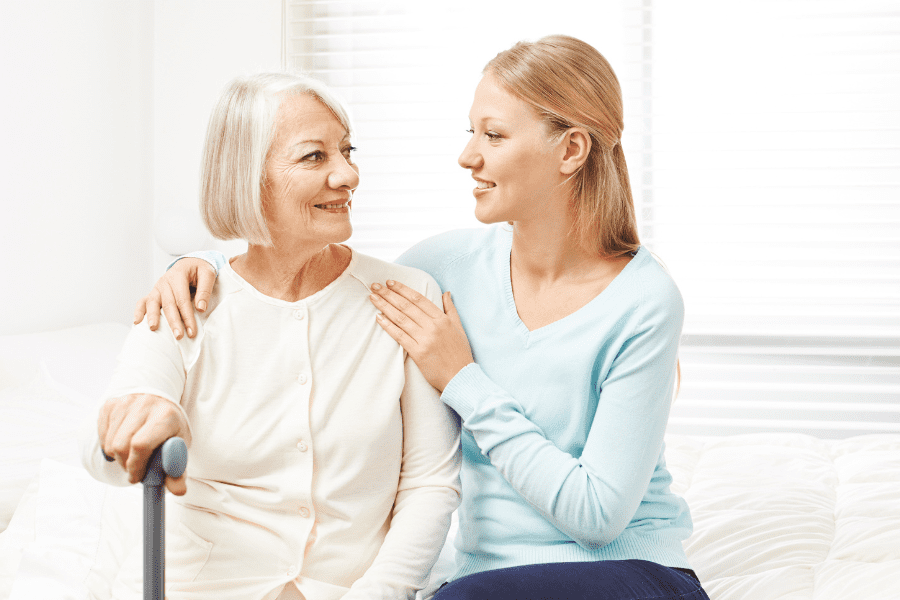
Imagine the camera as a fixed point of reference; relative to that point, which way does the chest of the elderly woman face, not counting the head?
toward the camera

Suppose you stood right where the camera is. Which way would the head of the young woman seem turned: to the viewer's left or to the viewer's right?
to the viewer's left

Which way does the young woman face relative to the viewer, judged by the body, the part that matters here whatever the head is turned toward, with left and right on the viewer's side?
facing the viewer and to the left of the viewer

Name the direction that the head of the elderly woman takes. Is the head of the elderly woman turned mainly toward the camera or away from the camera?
toward the camera

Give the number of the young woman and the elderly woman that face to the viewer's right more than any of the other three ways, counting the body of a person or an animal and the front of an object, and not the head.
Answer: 0
